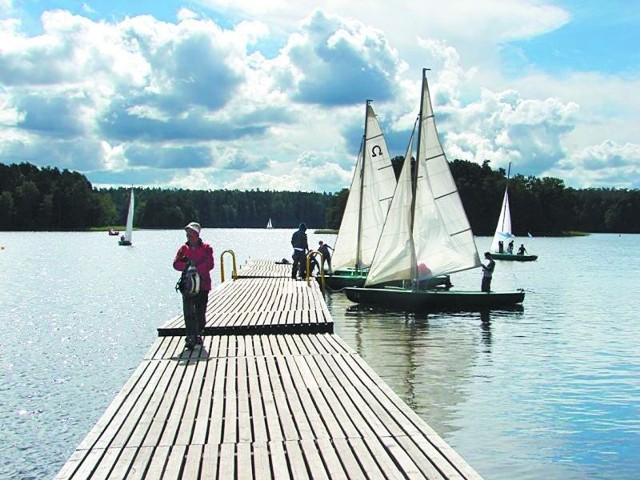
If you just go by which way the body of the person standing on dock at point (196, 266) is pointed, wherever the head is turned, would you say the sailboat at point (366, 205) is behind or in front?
behind

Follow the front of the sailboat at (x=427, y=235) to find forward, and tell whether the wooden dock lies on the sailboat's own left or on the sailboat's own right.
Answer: on the sailboat's own left

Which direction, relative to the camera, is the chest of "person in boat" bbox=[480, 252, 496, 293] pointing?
to the viewer's left

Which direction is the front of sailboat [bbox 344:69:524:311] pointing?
to the viewer's left

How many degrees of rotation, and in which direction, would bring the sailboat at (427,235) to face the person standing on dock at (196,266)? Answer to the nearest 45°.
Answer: approximately 90° to its left

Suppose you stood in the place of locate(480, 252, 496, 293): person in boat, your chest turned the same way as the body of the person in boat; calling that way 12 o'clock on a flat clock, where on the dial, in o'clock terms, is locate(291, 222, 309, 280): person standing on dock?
The person standing on dock is roughly at 12 o'clock from the person in boat.

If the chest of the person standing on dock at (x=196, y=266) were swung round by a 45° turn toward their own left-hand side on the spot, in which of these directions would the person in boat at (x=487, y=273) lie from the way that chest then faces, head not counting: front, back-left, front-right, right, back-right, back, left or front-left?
back-left

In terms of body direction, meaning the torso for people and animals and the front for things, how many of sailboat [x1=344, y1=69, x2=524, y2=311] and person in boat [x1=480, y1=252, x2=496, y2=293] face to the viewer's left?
2

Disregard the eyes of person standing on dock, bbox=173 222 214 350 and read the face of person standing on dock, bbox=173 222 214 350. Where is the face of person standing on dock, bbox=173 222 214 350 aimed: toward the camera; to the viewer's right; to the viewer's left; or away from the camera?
toward the camera

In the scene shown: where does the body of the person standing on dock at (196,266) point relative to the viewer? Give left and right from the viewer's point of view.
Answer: facing the viewer and to the left of the viewer

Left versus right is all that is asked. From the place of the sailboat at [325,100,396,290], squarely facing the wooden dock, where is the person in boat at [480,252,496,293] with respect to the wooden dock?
left

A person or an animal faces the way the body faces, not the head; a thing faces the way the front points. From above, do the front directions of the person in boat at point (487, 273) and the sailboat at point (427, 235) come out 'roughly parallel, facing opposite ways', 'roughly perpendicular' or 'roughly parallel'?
roughly parallel
